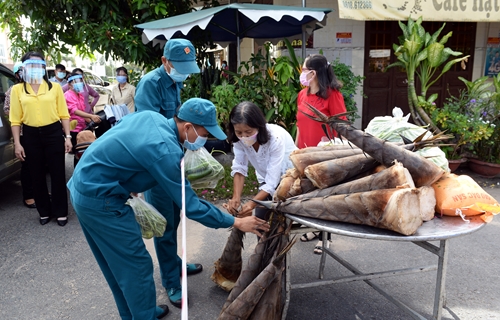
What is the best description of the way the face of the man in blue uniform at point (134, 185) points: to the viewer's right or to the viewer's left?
to the viewer's right

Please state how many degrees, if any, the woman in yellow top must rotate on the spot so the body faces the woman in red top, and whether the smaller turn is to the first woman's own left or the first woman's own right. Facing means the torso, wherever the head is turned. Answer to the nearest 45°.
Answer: approximately 45° to the first woman's own left

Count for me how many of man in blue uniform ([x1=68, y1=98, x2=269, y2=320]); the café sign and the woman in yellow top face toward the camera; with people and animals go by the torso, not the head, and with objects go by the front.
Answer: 2

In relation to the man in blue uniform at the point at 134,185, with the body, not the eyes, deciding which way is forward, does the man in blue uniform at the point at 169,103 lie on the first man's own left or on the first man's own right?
on the first man's own left

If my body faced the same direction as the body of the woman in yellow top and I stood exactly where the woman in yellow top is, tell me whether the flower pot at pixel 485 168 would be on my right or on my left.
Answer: on my left

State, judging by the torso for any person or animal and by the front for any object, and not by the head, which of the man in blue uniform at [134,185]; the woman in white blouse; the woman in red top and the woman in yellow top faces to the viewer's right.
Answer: the man in blue uniform

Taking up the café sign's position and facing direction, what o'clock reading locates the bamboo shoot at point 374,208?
The bamboo shoot is roughly at 12 o'clock from the café sign.

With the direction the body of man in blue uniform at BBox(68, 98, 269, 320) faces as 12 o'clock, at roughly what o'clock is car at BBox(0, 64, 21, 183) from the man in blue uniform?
The car is roughly at 8 o'clock from the man in blue uniform.

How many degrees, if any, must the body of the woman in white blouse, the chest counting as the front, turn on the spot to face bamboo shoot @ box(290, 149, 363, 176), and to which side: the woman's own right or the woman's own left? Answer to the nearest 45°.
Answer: approximately 90° to the woman's own left
